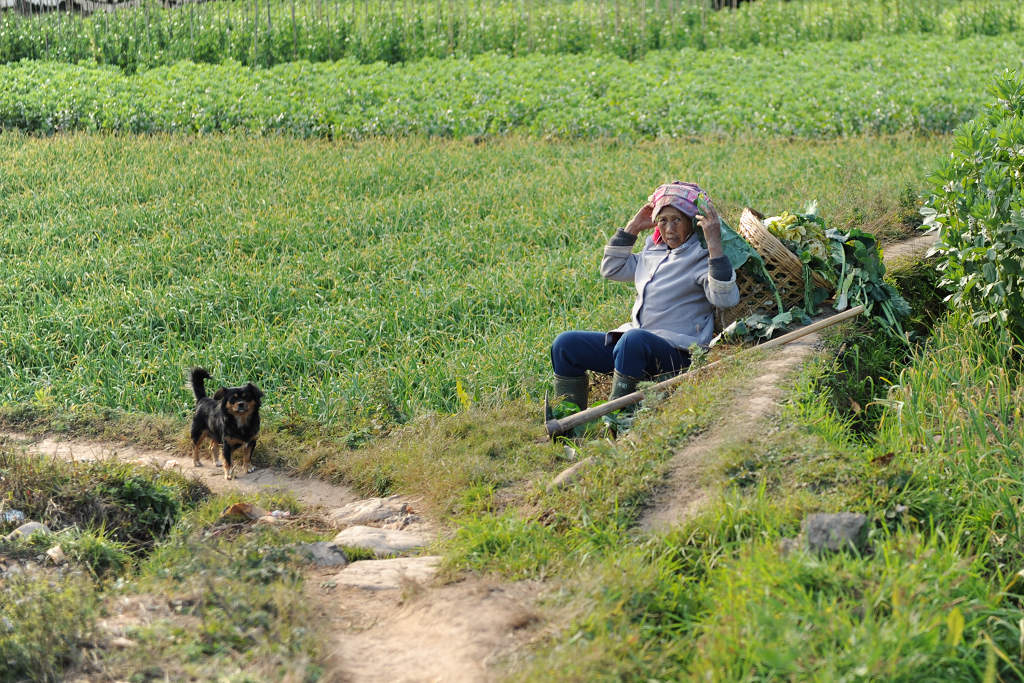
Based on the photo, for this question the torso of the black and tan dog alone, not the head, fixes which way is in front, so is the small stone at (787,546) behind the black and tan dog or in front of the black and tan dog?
in front

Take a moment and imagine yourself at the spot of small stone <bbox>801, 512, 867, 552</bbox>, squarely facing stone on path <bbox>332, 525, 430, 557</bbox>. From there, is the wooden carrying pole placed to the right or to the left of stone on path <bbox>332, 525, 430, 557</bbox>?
right

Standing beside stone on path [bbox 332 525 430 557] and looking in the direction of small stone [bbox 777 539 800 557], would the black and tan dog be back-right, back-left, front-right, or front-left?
back-left

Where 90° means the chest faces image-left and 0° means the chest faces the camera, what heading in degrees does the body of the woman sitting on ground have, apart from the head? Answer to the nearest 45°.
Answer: approximately 45°

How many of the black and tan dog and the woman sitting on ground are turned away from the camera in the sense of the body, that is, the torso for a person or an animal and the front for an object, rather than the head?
0

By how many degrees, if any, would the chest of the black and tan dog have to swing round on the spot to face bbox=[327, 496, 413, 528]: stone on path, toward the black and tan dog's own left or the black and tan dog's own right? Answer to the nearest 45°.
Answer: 0° — it already faces it

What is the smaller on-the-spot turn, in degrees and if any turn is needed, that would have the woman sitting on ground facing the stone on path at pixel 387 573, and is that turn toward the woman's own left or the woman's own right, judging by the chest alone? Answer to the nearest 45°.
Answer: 0° — they already face it

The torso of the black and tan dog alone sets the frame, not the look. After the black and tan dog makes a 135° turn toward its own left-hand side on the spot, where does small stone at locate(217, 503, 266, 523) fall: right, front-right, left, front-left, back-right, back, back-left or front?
back

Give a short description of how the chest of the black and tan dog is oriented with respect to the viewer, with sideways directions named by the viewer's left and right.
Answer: facing the viewer and to the right of the viewer

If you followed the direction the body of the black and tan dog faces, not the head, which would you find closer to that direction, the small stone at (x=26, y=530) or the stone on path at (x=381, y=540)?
the stone on path
